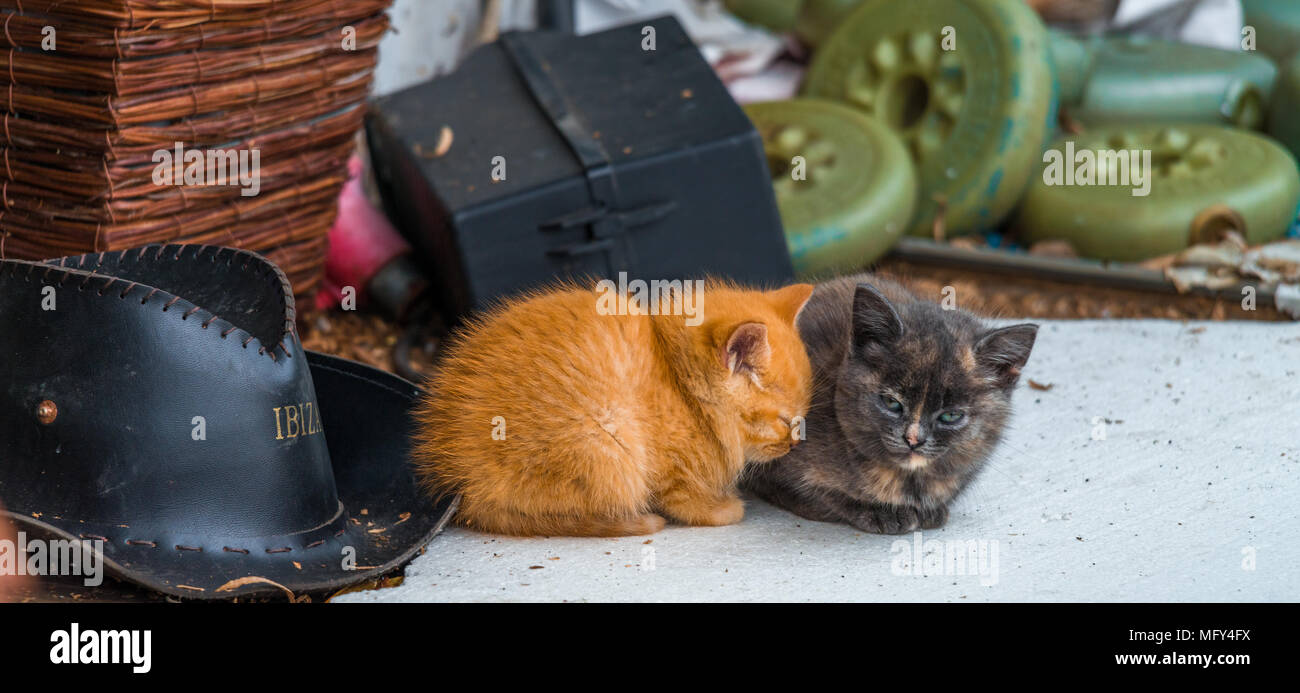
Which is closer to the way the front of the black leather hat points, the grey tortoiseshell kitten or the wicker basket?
the grey tortoiseshell kitten

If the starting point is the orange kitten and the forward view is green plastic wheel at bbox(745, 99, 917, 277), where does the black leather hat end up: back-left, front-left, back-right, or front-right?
back-left

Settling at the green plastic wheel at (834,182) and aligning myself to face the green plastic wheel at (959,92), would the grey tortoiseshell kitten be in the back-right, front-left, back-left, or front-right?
back-right

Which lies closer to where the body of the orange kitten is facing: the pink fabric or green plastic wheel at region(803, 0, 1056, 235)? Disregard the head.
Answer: the green plastic wheel

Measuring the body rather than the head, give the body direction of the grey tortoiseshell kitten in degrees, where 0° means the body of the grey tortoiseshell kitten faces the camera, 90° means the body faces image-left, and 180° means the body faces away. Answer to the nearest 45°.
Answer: approximately 315°

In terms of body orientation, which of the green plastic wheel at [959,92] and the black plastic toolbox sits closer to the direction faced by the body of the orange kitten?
the green plastic wheel

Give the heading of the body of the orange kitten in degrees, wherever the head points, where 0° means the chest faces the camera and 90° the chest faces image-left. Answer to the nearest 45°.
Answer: approximately 270°

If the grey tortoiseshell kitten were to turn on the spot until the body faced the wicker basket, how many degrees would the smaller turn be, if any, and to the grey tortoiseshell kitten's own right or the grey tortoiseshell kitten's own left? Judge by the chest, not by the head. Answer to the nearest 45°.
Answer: approximately 135° to the grey tortoiseshell kitten's own right
